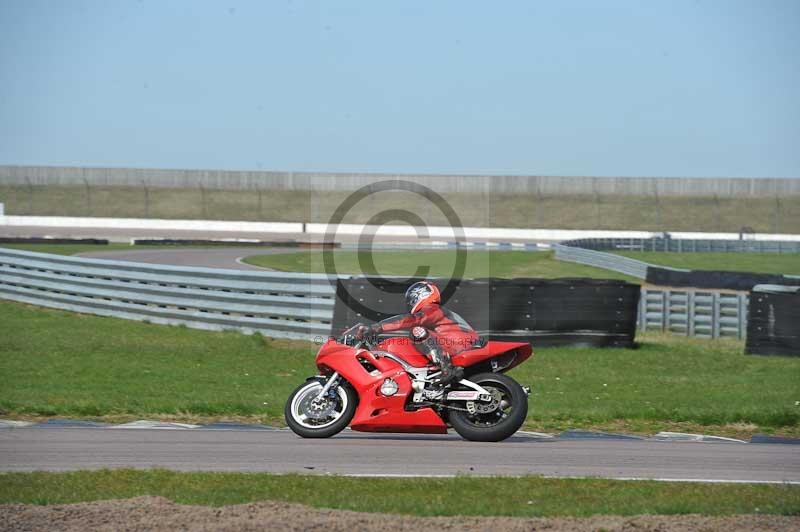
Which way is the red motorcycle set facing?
to the viewer's left

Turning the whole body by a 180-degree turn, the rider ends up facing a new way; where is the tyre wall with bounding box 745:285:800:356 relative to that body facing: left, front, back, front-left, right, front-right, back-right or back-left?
front-left

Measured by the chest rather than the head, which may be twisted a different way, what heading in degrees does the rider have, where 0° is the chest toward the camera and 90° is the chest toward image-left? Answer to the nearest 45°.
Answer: approximately 90°
